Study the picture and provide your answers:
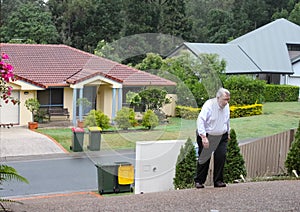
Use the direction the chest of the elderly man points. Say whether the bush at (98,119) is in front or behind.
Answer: behind

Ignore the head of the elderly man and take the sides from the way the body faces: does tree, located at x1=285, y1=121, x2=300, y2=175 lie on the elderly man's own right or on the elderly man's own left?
on the elderly man's own left

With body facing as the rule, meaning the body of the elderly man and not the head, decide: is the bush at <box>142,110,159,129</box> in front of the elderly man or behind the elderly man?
behind

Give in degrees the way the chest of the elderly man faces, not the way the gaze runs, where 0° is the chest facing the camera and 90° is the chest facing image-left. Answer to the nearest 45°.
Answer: approximately 315°

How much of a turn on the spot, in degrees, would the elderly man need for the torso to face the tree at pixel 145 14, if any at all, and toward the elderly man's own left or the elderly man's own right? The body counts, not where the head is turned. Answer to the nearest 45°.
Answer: approximately 135° to the elderly man's own left

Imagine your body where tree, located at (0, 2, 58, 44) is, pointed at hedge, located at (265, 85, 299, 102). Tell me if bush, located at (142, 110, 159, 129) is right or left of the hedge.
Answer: right

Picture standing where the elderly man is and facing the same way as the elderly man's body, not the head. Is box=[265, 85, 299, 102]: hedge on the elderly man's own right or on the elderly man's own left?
on the elderly man's own left

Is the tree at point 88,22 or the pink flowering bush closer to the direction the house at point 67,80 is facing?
the pink flowering bush

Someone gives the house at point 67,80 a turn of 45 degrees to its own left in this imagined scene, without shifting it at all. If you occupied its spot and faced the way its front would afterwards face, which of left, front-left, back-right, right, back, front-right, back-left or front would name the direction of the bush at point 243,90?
left

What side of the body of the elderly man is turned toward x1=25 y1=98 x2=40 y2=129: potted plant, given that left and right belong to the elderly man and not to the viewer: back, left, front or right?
back
